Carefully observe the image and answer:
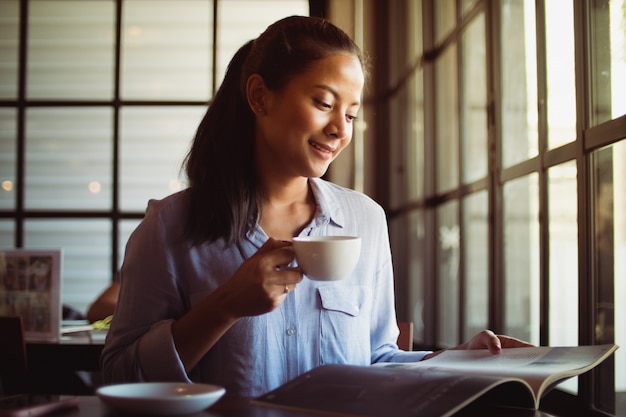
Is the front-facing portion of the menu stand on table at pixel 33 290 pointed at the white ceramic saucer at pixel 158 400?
yes

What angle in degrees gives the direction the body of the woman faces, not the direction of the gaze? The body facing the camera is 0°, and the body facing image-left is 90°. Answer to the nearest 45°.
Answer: approximately 315°

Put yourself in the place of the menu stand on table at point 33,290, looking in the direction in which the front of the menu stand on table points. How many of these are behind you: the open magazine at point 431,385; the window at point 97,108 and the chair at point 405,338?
1

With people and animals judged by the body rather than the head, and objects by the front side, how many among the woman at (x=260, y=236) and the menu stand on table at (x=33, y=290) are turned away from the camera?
0

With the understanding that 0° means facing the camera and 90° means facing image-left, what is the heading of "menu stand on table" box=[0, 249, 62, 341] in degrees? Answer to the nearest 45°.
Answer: approximately 0°

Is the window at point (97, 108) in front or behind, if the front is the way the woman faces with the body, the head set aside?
behind

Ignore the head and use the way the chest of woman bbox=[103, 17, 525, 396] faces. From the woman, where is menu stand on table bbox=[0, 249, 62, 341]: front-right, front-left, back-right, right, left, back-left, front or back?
back

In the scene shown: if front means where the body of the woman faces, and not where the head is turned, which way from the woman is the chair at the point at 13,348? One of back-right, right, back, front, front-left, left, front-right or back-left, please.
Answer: back

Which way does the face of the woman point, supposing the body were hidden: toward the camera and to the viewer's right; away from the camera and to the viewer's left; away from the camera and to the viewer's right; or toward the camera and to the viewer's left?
toward the camera and to the viewer's right

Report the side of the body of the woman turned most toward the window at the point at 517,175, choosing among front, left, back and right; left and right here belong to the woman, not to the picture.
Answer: left

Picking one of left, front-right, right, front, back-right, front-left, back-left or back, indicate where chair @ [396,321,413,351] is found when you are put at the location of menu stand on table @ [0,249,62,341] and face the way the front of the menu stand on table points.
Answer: front-left

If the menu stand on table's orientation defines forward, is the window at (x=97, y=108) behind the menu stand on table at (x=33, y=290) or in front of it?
behind
